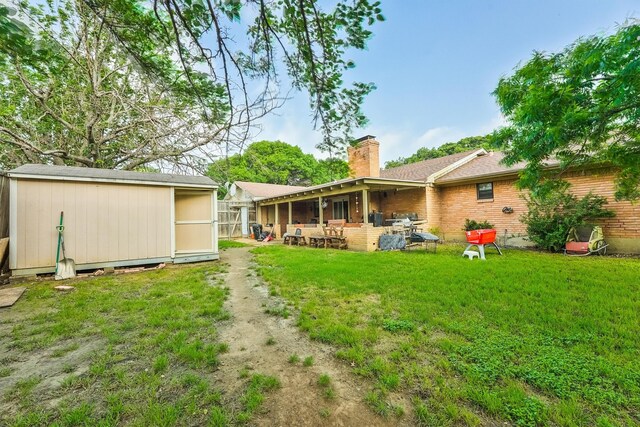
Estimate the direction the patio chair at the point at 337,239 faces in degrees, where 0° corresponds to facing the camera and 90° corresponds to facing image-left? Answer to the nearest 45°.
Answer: approximately 0°

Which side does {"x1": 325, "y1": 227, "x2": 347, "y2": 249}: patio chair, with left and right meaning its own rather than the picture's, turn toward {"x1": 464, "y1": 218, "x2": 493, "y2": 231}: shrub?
left

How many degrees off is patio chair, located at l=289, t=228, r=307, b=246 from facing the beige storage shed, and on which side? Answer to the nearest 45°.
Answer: approximately 45° to its right

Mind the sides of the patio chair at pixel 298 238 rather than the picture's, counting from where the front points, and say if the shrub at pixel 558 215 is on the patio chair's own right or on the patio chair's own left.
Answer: on the patio chair's own left

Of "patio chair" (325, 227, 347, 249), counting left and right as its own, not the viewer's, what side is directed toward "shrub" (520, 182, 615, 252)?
left

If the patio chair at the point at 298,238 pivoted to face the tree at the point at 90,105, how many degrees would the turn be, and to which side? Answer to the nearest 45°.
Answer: approximately 45° to its right

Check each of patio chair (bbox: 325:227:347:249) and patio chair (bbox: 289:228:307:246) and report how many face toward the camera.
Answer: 2

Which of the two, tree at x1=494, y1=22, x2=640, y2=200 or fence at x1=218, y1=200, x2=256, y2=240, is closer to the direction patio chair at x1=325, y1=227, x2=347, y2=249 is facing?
the tree

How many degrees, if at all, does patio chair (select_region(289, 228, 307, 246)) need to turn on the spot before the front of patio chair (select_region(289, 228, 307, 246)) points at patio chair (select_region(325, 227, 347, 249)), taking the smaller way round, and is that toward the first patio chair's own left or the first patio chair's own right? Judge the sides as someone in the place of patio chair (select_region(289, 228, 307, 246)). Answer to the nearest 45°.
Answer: approximately 45° to the first patio chair's own left
